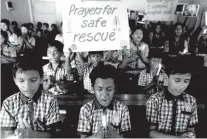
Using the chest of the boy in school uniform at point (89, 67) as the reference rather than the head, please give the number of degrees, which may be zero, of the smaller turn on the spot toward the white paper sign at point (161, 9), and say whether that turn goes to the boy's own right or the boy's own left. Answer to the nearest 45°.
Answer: approximately 135° to the boy's own left

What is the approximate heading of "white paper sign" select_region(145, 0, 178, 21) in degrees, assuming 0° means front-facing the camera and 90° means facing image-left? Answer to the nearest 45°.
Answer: approximately 0°

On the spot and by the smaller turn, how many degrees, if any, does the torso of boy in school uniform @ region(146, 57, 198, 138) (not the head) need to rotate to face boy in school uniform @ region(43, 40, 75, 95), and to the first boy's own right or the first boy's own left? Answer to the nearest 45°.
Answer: approximately 135° to the first boy's own right

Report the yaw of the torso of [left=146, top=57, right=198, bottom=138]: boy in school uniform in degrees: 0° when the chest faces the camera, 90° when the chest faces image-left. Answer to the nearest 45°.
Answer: approximately 0°
